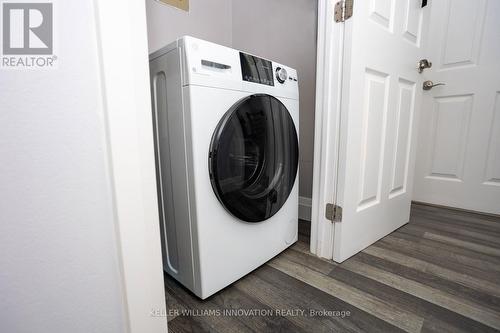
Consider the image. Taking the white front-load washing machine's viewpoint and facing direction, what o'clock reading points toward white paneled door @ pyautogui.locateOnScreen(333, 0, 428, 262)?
The white paneled door is roughly at 10 o'clock from the white front-load washing machine.

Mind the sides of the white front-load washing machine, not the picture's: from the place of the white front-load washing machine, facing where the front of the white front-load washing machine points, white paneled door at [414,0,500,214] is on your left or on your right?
on your left

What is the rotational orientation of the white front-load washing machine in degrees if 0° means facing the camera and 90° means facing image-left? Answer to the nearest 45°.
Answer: approximately 315°
